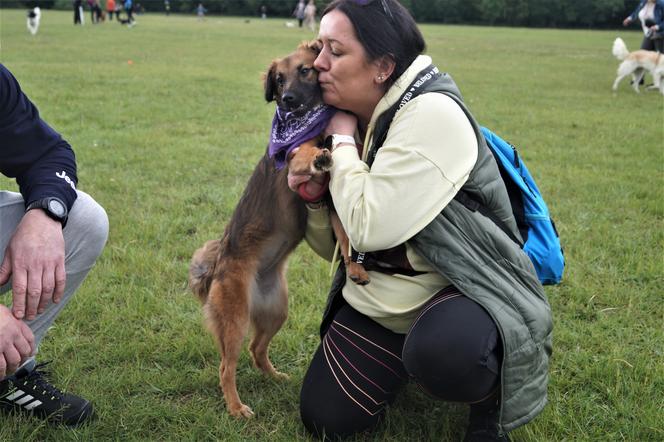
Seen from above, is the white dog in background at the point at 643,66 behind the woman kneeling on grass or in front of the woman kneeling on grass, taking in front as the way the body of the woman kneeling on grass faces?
behind

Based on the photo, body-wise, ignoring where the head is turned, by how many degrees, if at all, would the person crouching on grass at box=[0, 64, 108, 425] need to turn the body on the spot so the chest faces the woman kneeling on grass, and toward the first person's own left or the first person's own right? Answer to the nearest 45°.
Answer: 0° — they already face them

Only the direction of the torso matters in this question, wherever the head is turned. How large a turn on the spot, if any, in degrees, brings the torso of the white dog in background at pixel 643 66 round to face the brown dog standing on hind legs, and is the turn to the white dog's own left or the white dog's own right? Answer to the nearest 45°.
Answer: approximately 90° to the white dog's own right

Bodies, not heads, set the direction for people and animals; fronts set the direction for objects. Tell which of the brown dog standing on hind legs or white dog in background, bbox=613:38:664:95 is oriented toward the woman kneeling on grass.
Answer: the brown dog standing on hind legs

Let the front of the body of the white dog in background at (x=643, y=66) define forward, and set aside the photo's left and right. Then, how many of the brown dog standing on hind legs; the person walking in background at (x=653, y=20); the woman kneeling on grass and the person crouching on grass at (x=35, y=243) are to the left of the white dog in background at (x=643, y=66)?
1

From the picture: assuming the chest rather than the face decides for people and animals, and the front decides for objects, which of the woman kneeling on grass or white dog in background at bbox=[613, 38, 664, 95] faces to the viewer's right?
the white dog in background

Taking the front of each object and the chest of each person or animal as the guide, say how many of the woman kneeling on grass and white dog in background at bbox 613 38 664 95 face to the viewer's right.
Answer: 1

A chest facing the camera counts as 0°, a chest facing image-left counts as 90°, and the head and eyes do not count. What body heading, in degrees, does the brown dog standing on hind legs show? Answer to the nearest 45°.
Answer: approximately 315°

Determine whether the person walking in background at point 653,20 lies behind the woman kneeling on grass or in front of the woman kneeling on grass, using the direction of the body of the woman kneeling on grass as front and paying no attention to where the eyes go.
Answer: behind

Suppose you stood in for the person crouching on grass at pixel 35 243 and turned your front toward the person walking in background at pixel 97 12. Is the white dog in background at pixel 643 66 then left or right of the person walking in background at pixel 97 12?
right

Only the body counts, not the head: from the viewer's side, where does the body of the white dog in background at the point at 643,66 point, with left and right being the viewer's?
facing to the right of the viewer
